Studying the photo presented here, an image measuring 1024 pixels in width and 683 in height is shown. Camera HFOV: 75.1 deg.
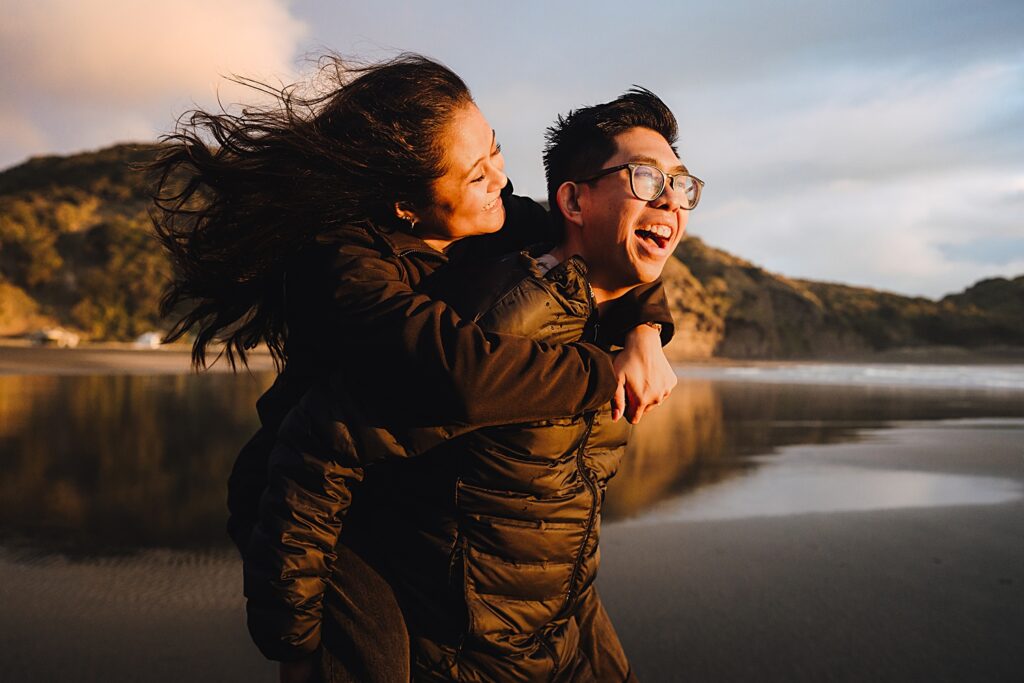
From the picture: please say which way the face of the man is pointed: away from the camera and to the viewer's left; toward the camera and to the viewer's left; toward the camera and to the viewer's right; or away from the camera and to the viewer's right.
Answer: toward the camera and to the viewer's right

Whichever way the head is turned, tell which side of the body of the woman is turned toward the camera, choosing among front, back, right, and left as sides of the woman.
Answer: right
